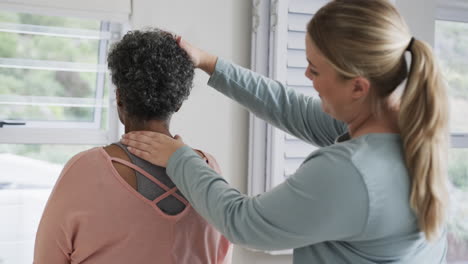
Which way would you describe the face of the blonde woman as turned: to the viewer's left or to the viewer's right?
to the viewer's left

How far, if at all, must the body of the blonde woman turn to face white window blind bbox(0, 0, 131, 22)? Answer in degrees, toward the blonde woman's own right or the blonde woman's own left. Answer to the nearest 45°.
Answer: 0° — they already face it

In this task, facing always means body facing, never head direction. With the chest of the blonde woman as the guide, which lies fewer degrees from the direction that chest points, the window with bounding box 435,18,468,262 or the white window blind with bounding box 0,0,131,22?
the white window blind

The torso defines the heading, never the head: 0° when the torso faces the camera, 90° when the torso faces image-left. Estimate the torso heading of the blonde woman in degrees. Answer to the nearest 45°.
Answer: approximately 135°

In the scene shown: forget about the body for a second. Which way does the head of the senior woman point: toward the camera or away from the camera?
away from the camera
